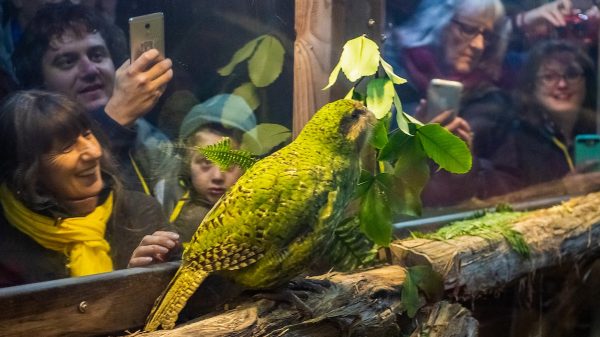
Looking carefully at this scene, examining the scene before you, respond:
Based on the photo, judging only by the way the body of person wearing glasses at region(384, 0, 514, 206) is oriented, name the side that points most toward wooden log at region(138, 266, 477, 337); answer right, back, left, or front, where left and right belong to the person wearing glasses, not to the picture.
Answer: front

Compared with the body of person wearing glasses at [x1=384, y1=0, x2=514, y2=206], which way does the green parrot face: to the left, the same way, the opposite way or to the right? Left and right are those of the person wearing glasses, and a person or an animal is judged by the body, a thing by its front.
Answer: to the left

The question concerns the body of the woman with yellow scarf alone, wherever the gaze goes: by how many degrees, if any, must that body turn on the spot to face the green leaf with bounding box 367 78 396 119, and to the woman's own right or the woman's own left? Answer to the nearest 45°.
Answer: approximately 45° to the woman's own left

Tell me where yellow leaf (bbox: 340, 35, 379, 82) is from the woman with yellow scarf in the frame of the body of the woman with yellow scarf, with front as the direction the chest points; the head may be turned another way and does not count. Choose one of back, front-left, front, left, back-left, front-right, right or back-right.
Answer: front-left

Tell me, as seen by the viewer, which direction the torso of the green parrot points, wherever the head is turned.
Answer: to the viewer's right

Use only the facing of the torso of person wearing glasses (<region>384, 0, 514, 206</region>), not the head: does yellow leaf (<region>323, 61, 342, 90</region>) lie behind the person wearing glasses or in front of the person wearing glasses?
in front

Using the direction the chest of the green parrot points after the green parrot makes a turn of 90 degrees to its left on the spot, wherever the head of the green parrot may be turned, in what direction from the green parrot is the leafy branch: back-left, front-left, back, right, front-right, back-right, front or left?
front-right

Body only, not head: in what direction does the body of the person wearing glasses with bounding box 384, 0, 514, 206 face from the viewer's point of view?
toward the camera

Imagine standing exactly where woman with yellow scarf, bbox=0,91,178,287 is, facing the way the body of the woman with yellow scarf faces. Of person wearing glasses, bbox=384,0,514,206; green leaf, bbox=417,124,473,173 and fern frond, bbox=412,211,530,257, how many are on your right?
0

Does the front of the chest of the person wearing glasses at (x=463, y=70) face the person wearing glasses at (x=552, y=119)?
no

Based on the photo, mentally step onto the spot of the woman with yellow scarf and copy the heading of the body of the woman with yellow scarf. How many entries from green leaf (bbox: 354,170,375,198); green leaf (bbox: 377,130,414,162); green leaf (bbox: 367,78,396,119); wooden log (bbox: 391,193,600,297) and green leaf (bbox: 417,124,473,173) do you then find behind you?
0

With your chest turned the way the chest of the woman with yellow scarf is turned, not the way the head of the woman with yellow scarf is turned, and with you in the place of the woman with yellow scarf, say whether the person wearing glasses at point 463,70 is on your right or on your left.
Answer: on your left

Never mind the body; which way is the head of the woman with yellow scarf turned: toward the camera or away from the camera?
toward the camera

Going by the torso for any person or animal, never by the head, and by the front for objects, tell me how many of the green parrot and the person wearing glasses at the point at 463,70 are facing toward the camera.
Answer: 1

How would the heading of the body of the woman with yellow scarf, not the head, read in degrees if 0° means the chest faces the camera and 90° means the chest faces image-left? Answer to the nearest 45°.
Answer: approximately 315°
